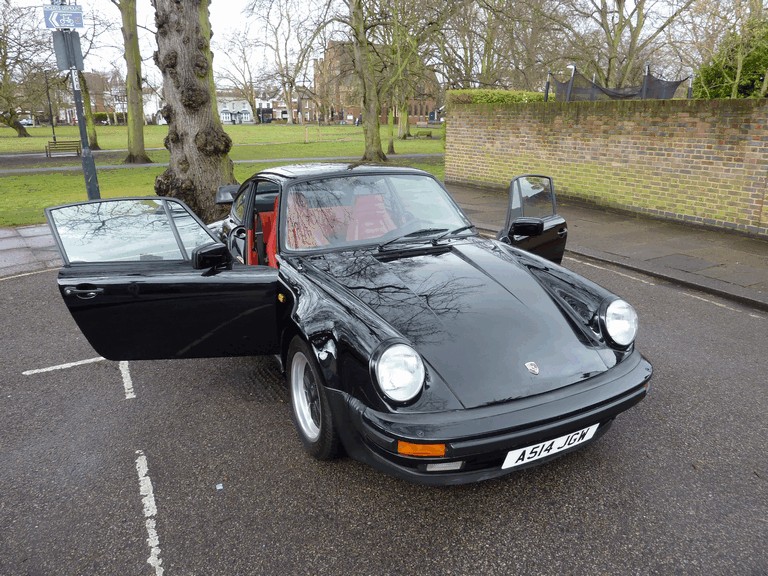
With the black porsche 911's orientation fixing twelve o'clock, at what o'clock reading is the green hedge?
The green hedge is roughly at 8 o'clock from the black porsche 911.

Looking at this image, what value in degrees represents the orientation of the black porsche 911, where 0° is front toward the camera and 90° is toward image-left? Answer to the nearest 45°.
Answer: approximately 315°

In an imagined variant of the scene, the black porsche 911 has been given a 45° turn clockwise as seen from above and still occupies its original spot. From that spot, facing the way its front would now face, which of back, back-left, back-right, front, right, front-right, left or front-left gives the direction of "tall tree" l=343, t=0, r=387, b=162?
back

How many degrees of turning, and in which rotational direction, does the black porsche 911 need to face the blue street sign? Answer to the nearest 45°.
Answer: approximately 180°

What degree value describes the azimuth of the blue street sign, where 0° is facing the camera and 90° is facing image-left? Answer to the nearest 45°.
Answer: approximately 0°

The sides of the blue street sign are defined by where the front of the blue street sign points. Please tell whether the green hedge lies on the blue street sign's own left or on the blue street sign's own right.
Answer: on the blue street sign's own left

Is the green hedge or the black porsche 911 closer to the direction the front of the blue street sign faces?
the black porsche 911

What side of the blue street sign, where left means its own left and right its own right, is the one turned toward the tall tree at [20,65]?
back

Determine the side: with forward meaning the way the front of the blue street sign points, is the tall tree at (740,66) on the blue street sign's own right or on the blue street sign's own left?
on the blue street sign's own left

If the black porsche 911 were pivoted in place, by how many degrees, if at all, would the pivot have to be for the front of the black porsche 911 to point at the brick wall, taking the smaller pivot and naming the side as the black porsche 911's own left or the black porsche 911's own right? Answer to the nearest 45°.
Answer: approximately 90° to the black porsche 911's own left

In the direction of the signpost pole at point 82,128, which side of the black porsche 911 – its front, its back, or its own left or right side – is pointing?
back
